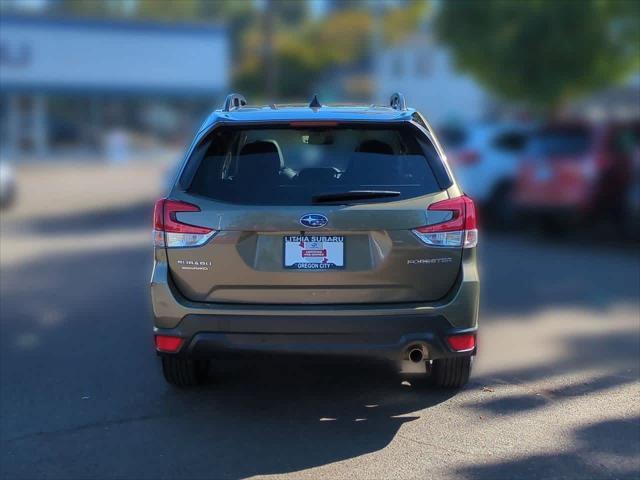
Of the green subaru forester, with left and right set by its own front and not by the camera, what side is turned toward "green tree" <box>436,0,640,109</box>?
front

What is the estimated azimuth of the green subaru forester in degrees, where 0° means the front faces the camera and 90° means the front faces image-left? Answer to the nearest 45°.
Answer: approximately 180°
